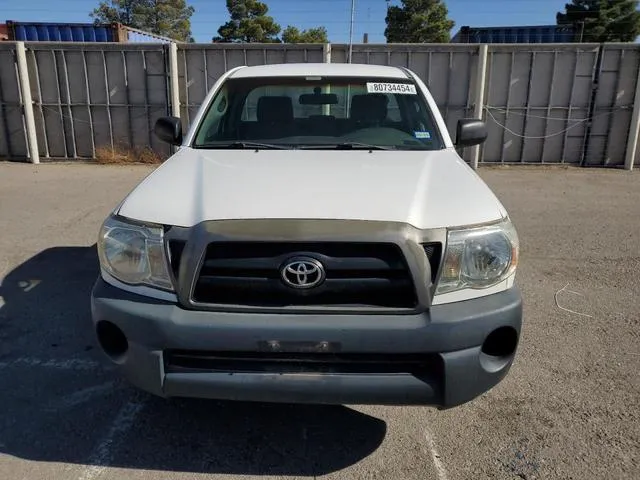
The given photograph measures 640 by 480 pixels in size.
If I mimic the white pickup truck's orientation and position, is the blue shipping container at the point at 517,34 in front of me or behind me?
behind

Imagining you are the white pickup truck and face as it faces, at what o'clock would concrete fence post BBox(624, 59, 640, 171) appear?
The concrete fence post is roughly at 7 o'clock from the white pickup truck.

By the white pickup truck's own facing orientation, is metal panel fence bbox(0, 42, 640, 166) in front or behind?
behind

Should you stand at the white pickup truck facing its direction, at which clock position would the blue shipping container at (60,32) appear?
The blue shipping container is roughly at 5 o'clock from the white pickup truck.

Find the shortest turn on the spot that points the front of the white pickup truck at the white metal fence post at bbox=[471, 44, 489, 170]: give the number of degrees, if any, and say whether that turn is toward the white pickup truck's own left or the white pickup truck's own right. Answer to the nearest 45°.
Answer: approximately 180°

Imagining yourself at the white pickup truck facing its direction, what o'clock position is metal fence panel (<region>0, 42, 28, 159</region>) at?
The metal fence panel is roughly at 5 o'clock from the white pickup truck.

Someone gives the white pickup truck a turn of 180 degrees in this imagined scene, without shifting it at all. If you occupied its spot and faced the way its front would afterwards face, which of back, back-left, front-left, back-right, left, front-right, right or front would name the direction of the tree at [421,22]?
front

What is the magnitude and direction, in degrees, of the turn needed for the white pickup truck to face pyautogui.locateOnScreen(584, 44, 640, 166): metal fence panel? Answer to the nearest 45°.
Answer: approximately 135° to its left

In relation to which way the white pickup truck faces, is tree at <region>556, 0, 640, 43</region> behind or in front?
behind

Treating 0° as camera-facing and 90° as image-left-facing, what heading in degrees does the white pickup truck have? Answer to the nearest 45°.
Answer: approximately 0°

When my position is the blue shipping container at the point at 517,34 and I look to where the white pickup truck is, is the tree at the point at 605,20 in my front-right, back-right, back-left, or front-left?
back-left

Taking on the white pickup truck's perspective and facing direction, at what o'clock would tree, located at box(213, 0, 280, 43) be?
The tree is roughly at 6 o'clock from the white pickup truck.
